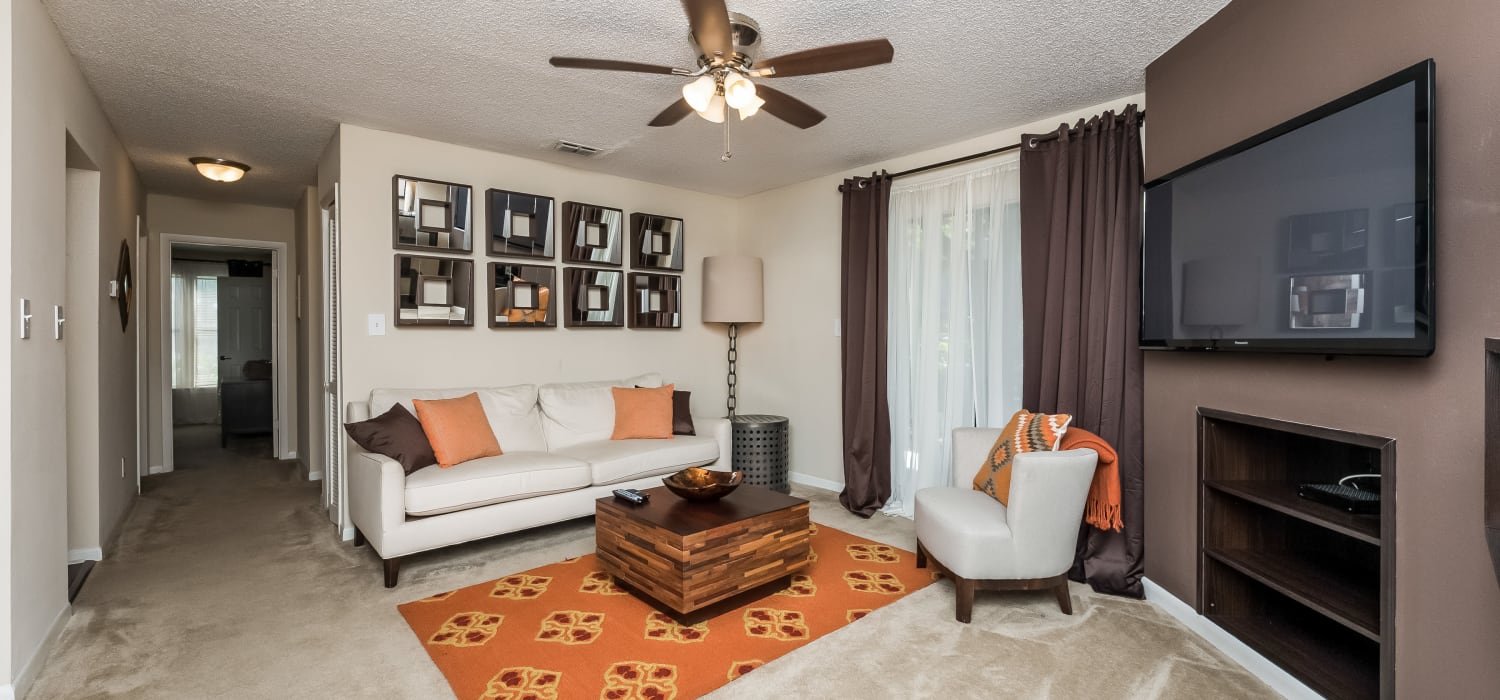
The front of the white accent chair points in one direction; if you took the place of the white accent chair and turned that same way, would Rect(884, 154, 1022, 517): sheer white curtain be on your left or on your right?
on your right

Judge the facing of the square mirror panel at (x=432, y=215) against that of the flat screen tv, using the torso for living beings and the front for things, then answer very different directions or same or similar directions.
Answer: very different directions

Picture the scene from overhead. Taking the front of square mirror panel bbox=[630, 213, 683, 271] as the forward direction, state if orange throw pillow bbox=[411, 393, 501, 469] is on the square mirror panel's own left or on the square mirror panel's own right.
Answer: on the square mirror panel's own right
